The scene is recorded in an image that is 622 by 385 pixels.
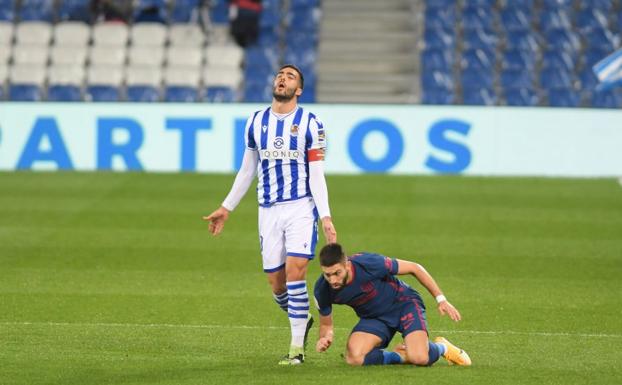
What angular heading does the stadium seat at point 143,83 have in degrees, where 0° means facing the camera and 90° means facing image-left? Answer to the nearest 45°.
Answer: approximately 0°

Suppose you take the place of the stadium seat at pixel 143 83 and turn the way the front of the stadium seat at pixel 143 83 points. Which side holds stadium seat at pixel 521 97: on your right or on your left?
on your left

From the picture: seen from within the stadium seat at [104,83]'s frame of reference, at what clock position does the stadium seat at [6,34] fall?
the stadium seat at [6,34] is roughly at 4 o'clock from the stadium seat at [104,83].

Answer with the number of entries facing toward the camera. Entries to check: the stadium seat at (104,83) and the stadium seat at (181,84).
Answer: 2

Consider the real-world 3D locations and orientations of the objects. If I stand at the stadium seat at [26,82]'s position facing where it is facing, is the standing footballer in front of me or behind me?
in front

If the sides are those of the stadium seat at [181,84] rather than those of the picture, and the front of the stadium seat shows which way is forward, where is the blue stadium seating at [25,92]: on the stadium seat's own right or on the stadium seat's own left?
on the stadium seat's own right
